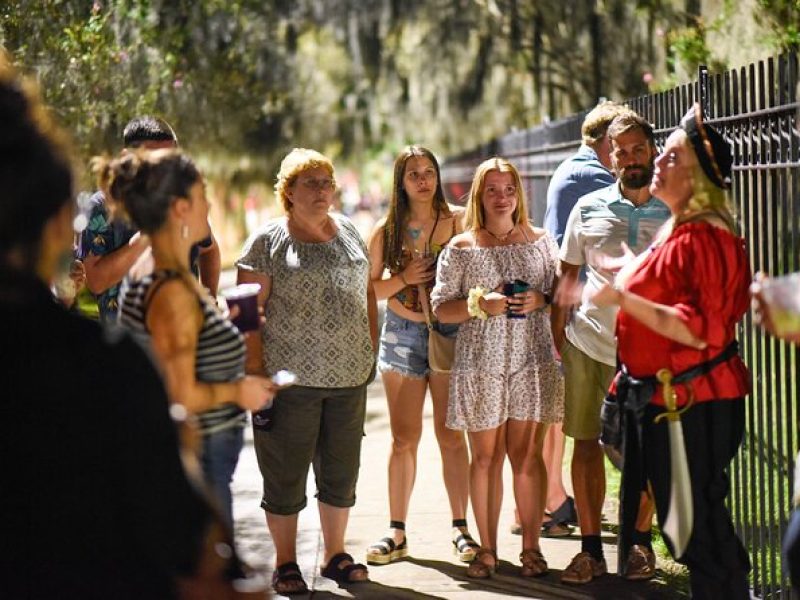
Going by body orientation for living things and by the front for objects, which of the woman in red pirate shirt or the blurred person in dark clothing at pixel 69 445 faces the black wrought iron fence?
the blurred person in dark clothing

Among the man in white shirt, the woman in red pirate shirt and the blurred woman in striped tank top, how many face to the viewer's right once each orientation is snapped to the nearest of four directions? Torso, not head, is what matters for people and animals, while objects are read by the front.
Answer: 1

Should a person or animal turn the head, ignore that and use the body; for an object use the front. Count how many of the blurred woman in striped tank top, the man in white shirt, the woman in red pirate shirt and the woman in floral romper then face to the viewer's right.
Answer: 1

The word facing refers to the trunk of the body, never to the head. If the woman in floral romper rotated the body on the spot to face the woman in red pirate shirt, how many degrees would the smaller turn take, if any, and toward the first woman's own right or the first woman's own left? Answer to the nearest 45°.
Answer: approximately 45° to the first woman's own left

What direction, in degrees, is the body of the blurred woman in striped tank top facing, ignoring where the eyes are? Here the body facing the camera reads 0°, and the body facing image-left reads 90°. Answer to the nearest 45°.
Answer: approximately 270°

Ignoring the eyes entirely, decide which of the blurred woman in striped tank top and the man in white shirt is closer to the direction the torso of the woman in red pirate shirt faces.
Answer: the blurred woman in striped tank top

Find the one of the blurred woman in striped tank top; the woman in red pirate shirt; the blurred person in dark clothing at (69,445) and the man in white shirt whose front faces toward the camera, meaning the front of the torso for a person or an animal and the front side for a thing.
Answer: the man in white shirt

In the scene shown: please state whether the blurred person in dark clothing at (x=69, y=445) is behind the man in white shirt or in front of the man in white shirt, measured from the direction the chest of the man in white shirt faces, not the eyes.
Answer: in front

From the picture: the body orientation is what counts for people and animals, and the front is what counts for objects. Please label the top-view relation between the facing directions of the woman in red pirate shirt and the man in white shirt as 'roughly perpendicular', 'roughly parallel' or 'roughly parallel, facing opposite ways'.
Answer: roughly perpendicular

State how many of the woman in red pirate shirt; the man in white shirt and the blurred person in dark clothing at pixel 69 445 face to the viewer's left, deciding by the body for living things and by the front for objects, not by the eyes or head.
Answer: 1

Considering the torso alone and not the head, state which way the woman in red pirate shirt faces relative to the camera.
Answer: to the viewer's left

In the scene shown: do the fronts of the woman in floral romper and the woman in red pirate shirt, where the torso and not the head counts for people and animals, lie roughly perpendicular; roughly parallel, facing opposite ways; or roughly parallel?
roughly perpendicular

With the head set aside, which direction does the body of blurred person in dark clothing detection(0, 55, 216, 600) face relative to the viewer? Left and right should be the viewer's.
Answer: facing away from the viewer and to the right of the viewer

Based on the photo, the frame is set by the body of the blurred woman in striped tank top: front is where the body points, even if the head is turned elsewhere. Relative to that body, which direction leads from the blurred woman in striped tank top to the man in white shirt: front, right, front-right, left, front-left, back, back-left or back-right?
front-left

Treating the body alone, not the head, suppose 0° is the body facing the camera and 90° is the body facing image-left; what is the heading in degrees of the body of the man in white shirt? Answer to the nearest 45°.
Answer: approximately 0°

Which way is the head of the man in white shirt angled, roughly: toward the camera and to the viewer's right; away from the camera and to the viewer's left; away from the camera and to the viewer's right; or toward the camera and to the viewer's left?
toward the camera and to the viewer's right
